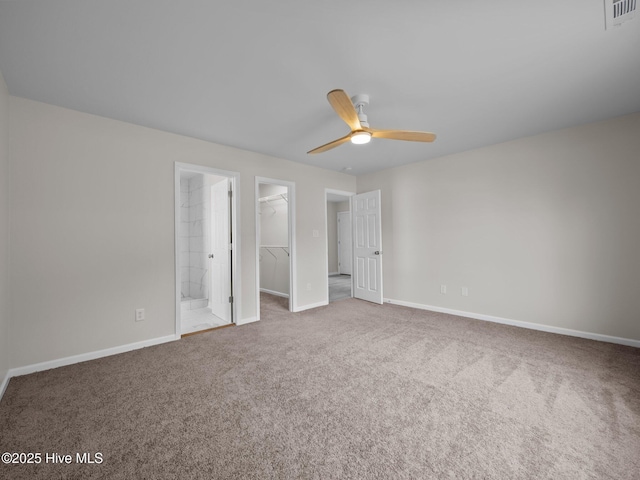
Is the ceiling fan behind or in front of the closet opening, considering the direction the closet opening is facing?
in front

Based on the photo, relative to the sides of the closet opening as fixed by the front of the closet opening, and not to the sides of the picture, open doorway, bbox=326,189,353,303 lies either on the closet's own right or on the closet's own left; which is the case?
on the closet's own left

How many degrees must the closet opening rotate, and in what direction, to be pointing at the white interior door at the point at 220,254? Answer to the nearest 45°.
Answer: approximately 90° to its right

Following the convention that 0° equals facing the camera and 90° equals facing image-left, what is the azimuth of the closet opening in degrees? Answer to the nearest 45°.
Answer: approximately 315°

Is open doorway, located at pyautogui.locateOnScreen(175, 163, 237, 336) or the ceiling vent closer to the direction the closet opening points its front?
the ceiling vent

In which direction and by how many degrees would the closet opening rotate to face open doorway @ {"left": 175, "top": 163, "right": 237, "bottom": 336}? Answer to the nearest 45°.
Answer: approximately 90° to its right

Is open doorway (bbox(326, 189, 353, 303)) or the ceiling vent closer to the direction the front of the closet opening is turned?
the ceiling vent

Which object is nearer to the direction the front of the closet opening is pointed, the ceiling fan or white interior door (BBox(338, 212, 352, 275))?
the ceiling fan

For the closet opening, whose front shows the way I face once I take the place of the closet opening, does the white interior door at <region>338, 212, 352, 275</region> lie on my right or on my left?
on my left

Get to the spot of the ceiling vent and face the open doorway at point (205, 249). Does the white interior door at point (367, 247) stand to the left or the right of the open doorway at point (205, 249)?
right

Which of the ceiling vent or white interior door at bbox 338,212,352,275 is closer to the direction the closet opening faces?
the ceiling vent

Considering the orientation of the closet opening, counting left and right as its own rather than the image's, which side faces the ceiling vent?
front
